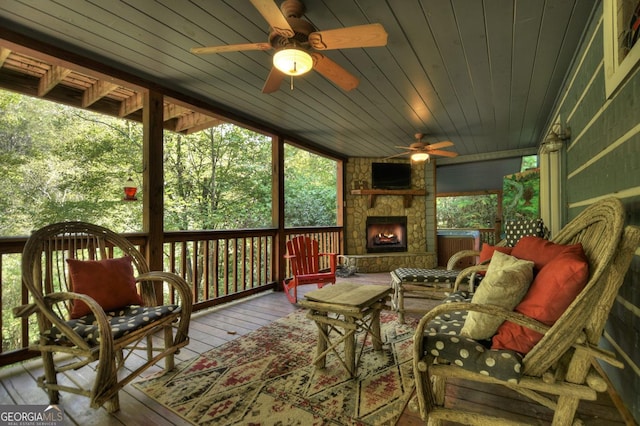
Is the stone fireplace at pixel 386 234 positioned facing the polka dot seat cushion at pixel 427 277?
yes

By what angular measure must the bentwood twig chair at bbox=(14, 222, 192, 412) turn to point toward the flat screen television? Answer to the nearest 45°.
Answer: approximately 90° to its left

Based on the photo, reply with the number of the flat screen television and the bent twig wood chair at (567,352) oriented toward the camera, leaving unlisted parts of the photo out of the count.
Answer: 1

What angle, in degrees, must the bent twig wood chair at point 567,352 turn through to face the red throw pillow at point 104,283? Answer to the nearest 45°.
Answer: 0° — it already faces it

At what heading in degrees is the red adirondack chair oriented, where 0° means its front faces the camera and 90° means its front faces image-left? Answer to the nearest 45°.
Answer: approximately 315°

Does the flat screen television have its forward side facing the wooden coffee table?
yes

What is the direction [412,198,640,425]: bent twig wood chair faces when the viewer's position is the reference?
facing to the left of the viewer

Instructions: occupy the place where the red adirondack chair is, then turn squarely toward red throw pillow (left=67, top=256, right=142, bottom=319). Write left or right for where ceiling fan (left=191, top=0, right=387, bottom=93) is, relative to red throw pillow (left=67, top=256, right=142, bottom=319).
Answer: left

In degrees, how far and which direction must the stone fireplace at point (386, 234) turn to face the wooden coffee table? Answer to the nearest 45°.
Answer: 0° — it already faces it

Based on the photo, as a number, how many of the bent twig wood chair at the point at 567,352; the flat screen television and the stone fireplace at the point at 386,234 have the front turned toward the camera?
2

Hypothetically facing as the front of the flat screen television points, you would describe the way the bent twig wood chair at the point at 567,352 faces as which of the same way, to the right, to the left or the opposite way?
to the right

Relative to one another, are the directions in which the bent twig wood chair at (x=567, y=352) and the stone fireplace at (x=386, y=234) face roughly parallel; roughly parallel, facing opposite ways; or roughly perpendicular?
roughly perpendicular
